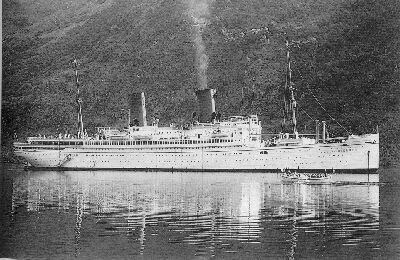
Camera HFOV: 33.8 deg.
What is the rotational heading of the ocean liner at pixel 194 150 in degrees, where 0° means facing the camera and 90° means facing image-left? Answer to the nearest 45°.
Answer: approximately 270°

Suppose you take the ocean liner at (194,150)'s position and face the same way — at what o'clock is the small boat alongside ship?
The small boat alongside ship is roughly at 2 o'clock from the ocean liner.
